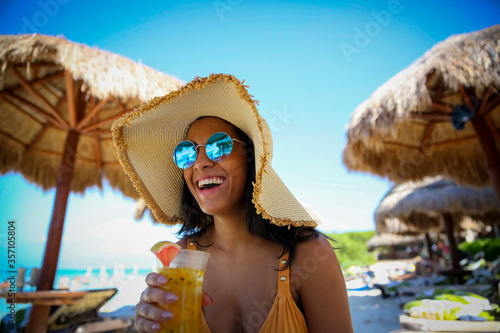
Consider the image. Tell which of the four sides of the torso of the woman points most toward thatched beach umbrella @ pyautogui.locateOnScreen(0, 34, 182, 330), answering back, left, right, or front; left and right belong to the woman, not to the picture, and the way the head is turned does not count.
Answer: right

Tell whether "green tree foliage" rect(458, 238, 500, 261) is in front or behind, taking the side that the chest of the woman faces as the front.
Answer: behind

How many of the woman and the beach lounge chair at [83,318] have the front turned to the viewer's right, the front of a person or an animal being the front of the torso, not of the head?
0

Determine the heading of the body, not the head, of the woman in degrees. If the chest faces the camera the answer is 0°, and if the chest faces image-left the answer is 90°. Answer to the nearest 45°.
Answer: approximately 45°

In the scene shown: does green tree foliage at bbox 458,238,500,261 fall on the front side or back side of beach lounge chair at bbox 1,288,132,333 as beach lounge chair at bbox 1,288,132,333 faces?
on the back side

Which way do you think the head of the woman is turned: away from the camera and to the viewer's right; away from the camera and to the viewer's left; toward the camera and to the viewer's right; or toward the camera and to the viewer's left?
toward the camera and to the viewer's left

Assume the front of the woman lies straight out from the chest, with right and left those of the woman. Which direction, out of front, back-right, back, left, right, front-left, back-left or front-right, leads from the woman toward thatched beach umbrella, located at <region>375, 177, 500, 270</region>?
back
